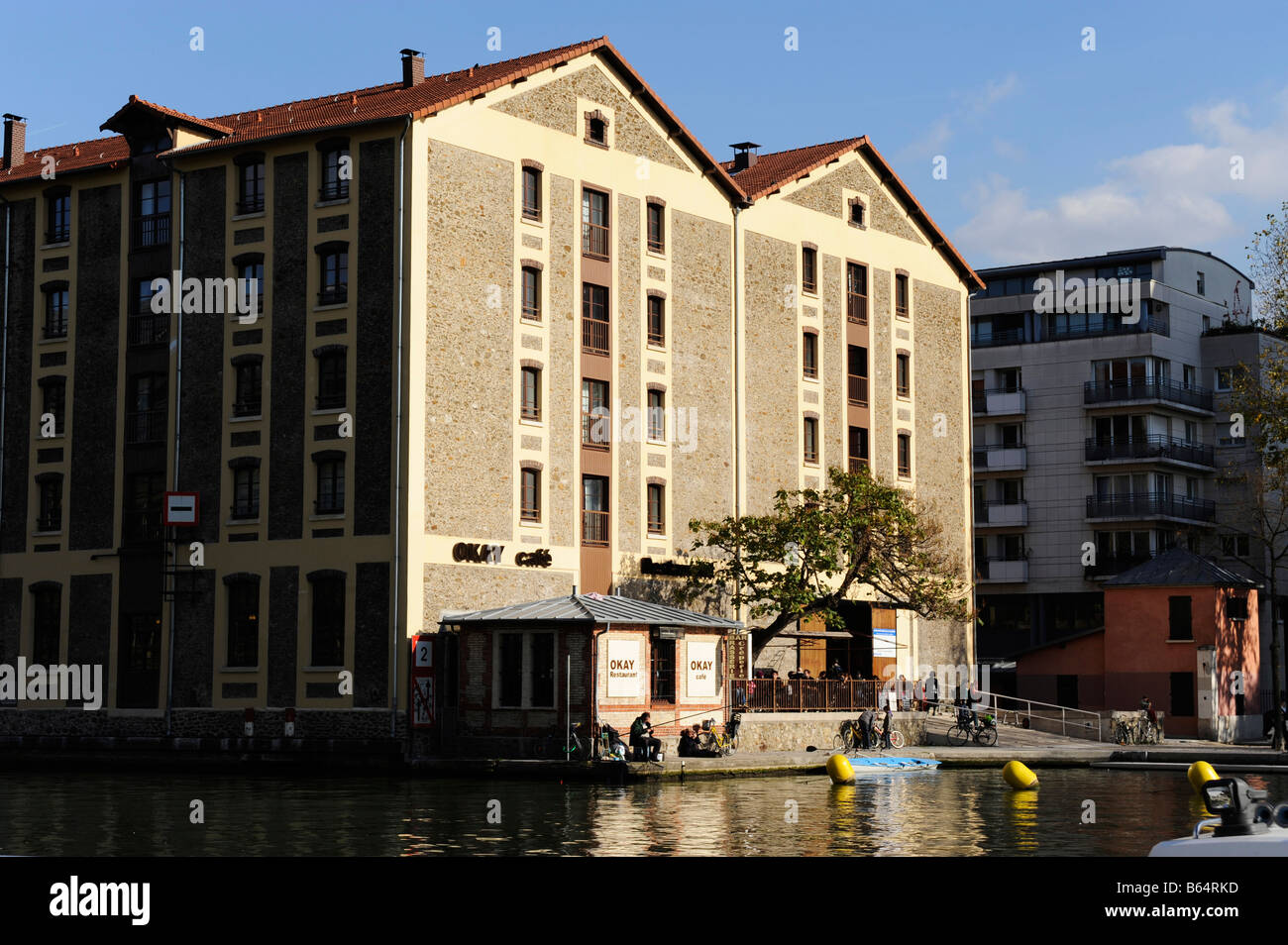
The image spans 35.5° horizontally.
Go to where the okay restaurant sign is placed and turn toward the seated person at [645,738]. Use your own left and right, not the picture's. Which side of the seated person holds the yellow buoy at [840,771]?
left

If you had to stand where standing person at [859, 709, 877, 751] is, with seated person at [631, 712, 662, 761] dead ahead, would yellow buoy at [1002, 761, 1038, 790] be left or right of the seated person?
left

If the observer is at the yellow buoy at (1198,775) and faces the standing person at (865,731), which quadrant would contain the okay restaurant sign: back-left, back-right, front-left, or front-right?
front-left

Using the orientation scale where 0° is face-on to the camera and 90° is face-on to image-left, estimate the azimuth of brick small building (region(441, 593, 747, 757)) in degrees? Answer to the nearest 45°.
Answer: approximately 315°

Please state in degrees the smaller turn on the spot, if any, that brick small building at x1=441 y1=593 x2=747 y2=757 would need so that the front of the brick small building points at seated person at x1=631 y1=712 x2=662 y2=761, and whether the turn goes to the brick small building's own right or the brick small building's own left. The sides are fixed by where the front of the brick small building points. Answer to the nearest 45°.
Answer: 0° — it already faces them

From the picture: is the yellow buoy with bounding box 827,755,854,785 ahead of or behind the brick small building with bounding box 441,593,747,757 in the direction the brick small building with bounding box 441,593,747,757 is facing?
ahead

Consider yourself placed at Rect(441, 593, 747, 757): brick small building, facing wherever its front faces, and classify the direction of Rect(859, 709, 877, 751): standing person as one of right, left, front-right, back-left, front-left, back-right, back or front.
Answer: left
